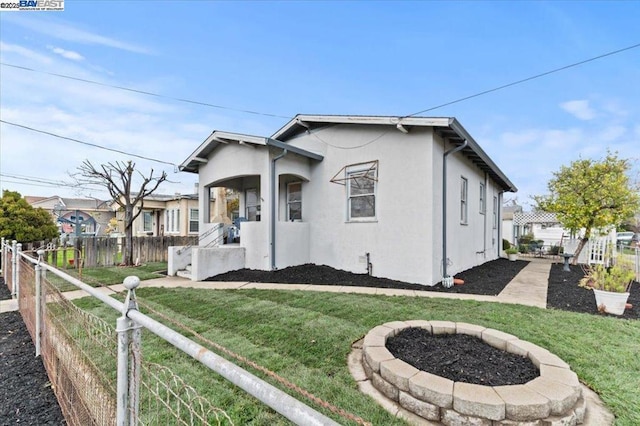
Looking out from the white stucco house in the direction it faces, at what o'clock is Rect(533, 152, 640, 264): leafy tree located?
The leafy tree is roughly at 7 o'clock from the white stucco house.

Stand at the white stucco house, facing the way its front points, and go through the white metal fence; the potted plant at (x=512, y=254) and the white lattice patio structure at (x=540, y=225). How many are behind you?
2

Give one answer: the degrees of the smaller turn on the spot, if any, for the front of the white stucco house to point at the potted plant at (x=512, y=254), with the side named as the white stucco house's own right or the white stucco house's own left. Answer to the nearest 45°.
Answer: approximately 180°

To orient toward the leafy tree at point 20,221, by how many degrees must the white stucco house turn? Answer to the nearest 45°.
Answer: approximately 45° to its right

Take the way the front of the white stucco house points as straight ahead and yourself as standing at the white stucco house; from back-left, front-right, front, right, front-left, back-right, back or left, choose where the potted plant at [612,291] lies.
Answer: left

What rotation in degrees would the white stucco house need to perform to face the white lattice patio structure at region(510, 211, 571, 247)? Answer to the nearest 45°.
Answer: approximately 180°

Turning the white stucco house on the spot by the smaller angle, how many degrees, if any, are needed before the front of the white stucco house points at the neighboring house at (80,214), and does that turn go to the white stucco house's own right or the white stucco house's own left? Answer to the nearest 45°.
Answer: approximately 90° to the white stucco house's own right

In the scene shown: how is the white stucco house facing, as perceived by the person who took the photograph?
facing the viewer and to the left of the viewer

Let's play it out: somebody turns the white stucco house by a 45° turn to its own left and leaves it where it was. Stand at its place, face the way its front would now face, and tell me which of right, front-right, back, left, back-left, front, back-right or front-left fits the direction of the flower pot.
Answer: front-left

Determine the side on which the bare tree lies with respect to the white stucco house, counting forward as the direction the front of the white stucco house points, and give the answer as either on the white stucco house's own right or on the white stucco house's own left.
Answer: on the white stucco house's own right

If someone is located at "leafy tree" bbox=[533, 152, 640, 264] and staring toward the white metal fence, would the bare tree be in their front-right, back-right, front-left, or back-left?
front-right

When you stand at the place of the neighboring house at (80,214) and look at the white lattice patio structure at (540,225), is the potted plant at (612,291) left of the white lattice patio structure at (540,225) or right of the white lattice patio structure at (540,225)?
right
